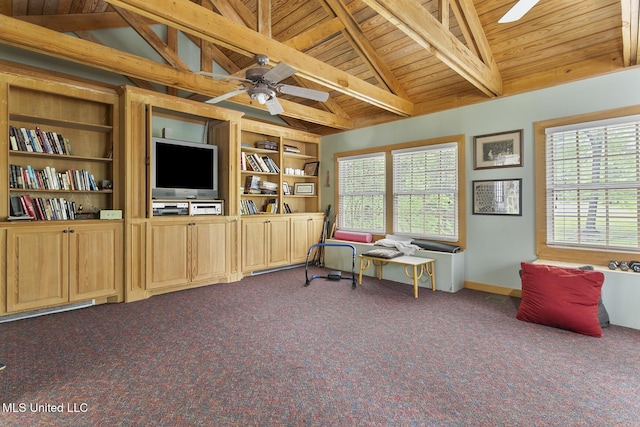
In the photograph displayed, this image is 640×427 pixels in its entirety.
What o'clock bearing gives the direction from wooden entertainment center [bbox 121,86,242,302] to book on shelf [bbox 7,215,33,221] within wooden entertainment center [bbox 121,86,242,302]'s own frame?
The book on shelf is roughly at 4 o'clock from the wooden entertainment center.

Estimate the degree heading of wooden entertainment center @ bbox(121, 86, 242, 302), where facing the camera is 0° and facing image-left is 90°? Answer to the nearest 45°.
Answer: approximately 315°

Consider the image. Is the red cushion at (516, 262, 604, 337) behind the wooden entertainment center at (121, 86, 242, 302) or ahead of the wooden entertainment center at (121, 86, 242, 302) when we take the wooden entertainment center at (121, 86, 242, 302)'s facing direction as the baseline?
ahead

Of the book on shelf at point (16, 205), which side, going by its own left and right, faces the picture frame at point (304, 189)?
left

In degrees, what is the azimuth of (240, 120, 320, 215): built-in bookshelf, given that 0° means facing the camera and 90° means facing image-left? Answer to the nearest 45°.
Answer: approximately 315°

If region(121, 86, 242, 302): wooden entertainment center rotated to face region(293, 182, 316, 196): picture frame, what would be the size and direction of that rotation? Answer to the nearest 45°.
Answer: approximately 90° to its left

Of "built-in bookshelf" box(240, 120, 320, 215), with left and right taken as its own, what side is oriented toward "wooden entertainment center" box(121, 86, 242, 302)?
right

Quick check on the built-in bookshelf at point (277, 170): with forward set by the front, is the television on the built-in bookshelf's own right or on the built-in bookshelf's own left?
on the built-in bookshelf's own right

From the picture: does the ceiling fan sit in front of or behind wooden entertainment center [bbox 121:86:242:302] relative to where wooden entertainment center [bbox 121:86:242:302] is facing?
in front

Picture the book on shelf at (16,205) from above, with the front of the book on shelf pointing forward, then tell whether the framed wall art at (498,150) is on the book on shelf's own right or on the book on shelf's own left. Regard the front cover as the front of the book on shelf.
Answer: on the book on shelf's own left

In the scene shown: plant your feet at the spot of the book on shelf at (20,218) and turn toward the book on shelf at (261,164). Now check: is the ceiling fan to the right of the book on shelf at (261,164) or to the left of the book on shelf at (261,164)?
right

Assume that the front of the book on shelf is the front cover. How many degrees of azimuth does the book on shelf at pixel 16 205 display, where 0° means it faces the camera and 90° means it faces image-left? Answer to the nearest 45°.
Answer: approximately 0°

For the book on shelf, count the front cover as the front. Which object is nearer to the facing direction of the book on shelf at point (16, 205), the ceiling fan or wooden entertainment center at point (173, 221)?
the ceiling fan
